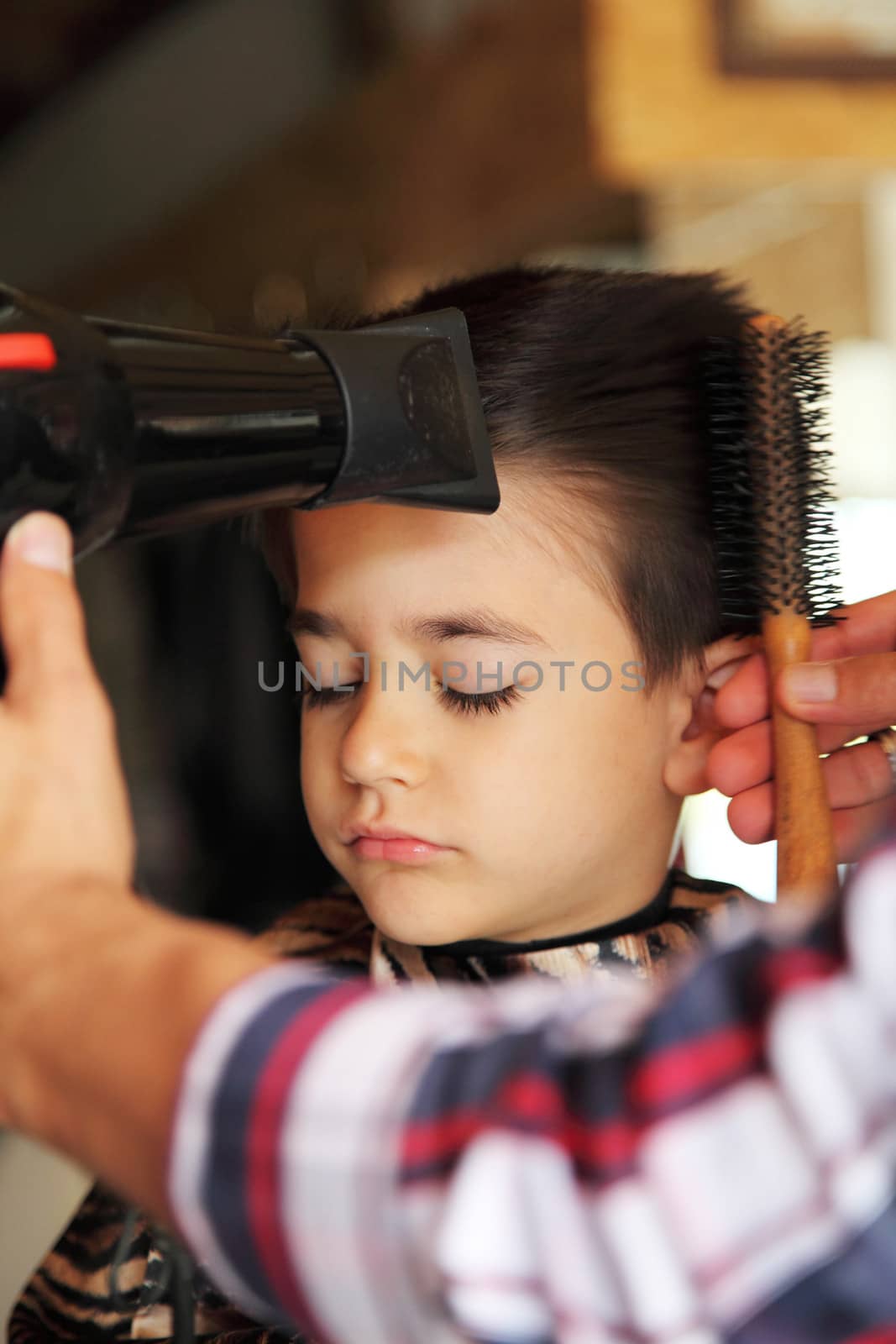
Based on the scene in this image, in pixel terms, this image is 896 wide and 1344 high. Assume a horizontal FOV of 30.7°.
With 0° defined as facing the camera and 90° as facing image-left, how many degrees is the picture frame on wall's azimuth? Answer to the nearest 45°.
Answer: approximately 0°
